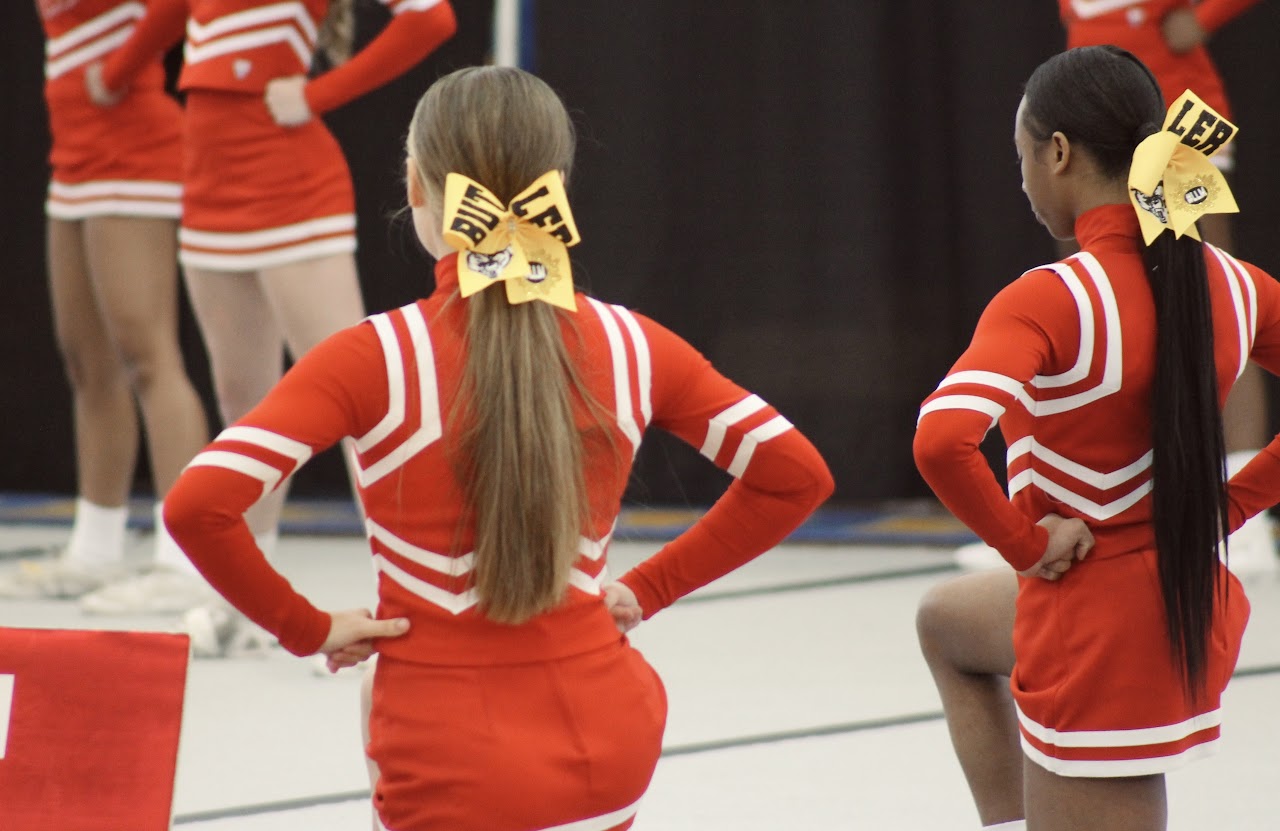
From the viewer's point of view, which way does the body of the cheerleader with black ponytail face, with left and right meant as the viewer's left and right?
facing away from the viewer and to the left of the viewer

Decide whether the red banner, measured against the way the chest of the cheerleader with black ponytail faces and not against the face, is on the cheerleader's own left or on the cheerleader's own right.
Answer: on the cheerleader's own left
